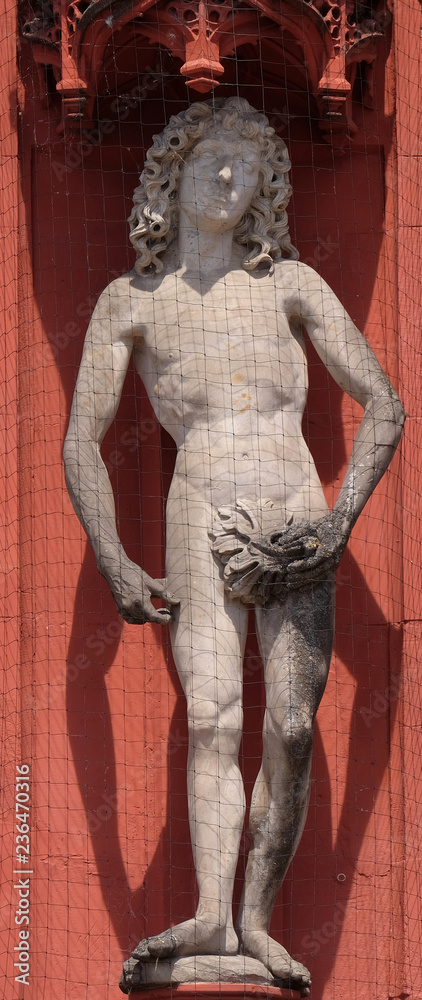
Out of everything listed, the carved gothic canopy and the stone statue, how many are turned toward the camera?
2

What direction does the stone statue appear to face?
toward the camera

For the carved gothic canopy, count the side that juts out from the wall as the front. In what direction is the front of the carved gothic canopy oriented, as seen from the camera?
facing the viewer
